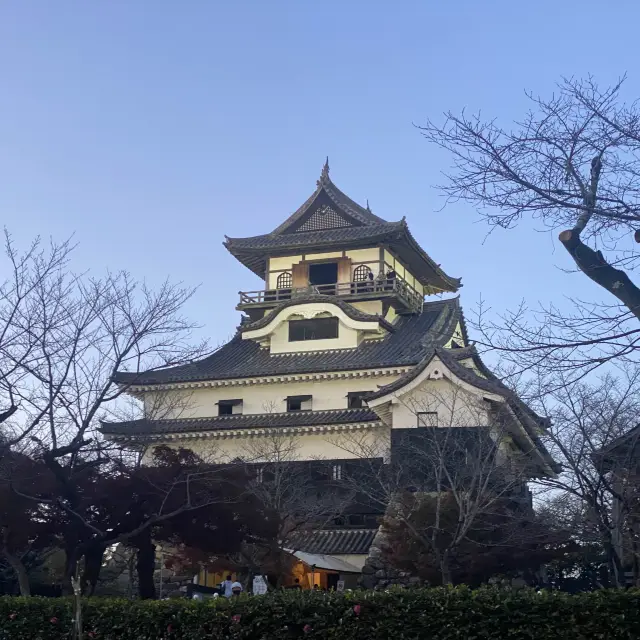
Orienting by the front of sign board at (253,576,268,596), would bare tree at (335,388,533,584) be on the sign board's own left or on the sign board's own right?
on the sign board's own left

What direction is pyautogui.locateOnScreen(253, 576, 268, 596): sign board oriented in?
toward the camera

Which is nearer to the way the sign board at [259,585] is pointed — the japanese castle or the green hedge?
the green hedge

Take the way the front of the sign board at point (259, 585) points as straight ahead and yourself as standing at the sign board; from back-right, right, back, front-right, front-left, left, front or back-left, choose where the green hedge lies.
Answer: front
